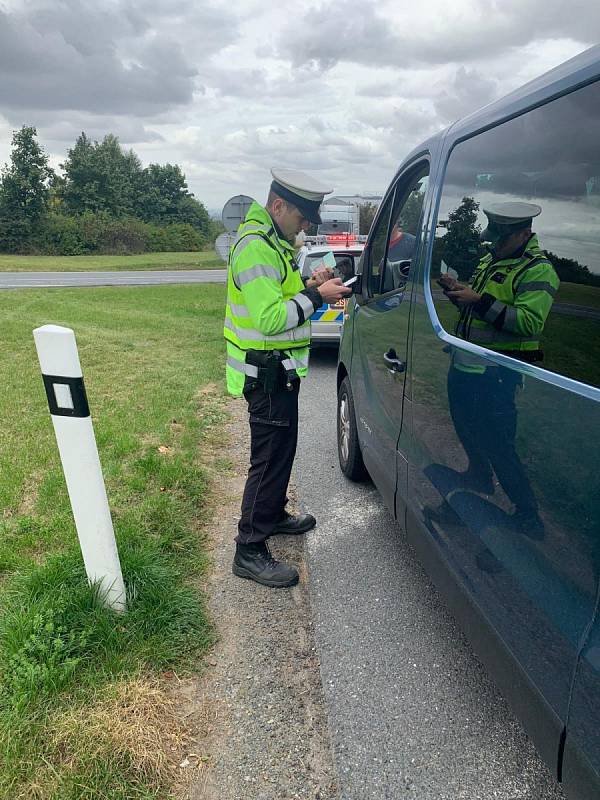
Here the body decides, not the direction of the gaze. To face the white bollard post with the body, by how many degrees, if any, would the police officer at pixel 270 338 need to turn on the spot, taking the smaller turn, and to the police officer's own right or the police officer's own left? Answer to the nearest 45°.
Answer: approximately 135° to the police officer's own right

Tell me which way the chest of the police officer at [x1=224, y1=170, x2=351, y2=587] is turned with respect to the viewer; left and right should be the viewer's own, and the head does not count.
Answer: facing to the right of the viewer

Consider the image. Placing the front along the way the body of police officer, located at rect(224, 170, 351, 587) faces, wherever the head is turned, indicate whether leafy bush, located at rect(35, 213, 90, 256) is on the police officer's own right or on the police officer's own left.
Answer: on the police officer's own left

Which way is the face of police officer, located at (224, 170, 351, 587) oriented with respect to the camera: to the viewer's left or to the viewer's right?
to the viewer's right
